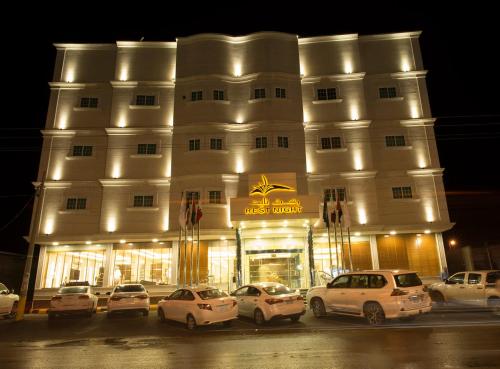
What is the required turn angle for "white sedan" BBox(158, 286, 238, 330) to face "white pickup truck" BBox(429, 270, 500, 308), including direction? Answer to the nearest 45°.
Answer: approximately 135° to its right

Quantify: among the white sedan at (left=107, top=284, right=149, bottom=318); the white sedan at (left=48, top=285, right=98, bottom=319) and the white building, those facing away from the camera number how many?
2

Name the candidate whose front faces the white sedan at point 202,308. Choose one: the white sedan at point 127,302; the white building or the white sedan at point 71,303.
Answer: the white building

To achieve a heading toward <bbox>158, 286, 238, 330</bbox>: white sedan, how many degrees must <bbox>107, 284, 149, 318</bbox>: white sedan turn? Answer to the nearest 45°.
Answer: approximately 135° to its right

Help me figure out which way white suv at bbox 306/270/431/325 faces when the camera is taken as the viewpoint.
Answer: facing away from the viewer and to the left of the viewer

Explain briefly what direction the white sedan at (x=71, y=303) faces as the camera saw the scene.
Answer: facing away from the viewer

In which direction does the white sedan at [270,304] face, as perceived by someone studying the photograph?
facing away from the viewer and to the left of the viewer

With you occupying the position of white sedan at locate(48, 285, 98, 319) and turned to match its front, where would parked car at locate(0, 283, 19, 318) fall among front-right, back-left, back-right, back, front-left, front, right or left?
front-left

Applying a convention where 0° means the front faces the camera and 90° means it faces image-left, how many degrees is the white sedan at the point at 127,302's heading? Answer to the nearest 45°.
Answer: approximately 180°

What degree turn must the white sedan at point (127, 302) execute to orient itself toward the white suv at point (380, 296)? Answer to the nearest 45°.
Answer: approximately 135° to its right
